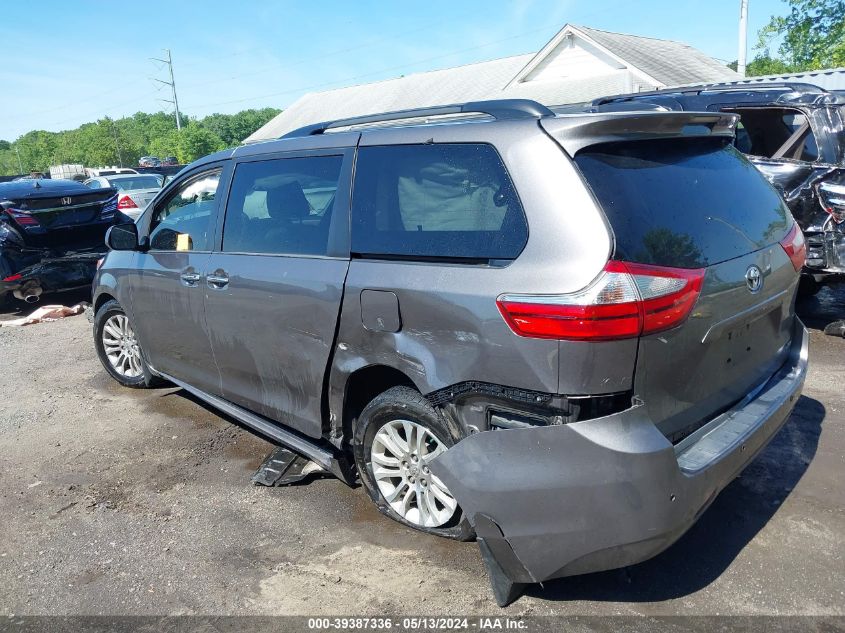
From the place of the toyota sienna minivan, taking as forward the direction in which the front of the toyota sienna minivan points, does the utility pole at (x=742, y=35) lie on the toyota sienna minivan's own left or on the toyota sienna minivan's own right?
on the toyota sienna minivan's own right

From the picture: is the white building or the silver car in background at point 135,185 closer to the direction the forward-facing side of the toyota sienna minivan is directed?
the silver car in background

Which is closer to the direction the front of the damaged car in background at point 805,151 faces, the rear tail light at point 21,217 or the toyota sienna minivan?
the rear tail light

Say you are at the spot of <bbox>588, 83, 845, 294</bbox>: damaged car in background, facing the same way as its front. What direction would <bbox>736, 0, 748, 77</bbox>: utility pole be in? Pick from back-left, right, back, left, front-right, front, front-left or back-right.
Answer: front-right

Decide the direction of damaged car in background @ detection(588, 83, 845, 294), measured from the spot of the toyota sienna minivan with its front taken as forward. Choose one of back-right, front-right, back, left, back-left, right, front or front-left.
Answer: right

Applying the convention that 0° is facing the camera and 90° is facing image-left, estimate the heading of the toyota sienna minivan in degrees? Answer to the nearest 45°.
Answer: approximately 135°

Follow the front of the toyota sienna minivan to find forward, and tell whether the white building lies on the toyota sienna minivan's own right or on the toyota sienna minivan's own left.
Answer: on the toyota sienna minivan's own right

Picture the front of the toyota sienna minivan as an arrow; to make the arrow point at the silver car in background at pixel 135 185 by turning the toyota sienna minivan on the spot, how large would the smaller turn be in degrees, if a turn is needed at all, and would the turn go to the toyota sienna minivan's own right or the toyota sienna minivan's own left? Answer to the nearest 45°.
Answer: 0° — it already faces it

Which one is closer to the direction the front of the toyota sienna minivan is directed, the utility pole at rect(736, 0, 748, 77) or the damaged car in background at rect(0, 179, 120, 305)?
the damaged car in background

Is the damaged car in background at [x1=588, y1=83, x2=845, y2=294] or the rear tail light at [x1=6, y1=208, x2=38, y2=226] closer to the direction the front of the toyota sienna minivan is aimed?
the rear tail light

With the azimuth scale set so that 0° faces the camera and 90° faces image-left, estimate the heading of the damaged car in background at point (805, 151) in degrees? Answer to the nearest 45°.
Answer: approximately 135°

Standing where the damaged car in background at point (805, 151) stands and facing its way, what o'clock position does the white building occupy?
The white building is roughly at 1 o'clock from the damaged car in background.

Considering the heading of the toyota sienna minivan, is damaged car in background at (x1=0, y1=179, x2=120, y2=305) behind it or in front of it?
in front

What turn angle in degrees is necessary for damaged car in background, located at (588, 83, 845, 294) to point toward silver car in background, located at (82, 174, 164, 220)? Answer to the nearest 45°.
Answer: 0° — it already faces it
